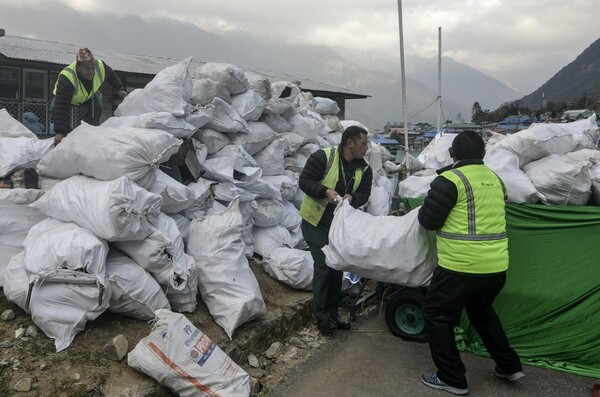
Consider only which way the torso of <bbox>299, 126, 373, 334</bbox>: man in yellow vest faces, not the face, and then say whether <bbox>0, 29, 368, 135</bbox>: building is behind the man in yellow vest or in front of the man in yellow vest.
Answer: behind

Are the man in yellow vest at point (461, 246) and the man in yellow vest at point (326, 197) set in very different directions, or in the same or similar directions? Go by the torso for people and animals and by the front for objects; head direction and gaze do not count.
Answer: very different directions

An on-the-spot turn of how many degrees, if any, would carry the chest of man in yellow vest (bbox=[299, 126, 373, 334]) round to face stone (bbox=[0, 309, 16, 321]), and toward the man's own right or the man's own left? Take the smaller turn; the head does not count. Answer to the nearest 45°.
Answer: approximately 90° to the man's own right

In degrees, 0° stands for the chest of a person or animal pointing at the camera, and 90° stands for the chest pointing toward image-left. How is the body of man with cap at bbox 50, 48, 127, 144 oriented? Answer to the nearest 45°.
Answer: approximately 315°

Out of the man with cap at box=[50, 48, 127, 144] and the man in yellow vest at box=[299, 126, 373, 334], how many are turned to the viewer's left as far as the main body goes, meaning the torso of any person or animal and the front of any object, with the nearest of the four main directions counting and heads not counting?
0

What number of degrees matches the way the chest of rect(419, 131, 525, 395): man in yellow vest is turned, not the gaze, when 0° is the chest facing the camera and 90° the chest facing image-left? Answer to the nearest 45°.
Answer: approximately 135°

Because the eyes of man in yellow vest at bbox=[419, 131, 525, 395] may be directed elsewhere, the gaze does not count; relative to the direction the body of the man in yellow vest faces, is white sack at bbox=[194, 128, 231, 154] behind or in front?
in front

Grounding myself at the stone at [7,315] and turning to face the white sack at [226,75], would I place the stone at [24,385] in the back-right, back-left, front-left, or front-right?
back-right

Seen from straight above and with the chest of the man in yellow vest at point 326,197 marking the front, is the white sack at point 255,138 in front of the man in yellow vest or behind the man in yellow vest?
behind
